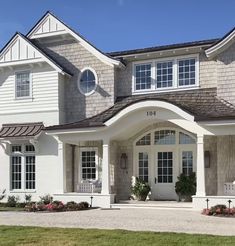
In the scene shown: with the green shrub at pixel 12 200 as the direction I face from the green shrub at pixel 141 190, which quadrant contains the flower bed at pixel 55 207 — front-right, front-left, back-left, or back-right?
front-left

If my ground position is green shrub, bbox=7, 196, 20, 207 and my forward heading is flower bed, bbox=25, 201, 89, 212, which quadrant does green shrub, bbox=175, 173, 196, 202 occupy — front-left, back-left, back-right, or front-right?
front-left

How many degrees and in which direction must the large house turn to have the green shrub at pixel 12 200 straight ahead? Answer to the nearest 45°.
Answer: approximately 90° to its right

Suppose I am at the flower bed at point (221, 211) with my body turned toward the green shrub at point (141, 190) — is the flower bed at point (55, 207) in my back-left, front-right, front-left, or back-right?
front-left

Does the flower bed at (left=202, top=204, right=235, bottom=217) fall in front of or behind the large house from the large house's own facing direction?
in front

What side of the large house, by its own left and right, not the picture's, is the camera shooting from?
front
